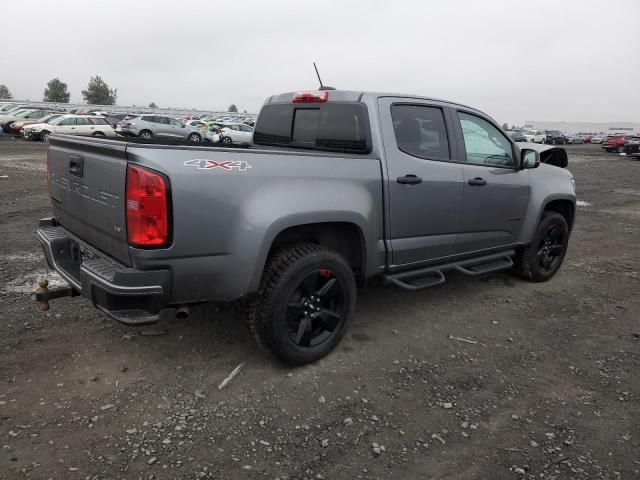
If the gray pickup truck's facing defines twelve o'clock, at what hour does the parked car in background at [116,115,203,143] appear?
The parked car in background is roughly at 10 o'clock from the gray pickup truck.

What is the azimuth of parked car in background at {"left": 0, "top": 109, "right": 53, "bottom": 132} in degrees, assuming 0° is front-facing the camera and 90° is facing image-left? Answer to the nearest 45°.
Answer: approximately 45°

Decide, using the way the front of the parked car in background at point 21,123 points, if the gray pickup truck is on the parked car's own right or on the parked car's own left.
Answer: on the parked car's own left

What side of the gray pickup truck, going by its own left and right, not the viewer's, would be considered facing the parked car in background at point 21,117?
left

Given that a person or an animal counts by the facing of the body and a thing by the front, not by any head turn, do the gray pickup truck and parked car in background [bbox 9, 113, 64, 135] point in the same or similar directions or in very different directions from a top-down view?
very different directions

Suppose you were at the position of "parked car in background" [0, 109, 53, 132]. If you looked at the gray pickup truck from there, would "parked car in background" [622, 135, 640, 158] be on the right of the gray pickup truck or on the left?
left

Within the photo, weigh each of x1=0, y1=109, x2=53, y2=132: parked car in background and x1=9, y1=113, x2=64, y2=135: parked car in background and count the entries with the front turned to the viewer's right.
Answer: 0

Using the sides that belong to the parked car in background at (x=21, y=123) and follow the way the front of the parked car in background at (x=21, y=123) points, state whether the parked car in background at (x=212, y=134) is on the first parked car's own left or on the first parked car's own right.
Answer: on the first parked car's own left

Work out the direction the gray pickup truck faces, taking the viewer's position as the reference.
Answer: facing away from the viewer and to the right of the viewer
